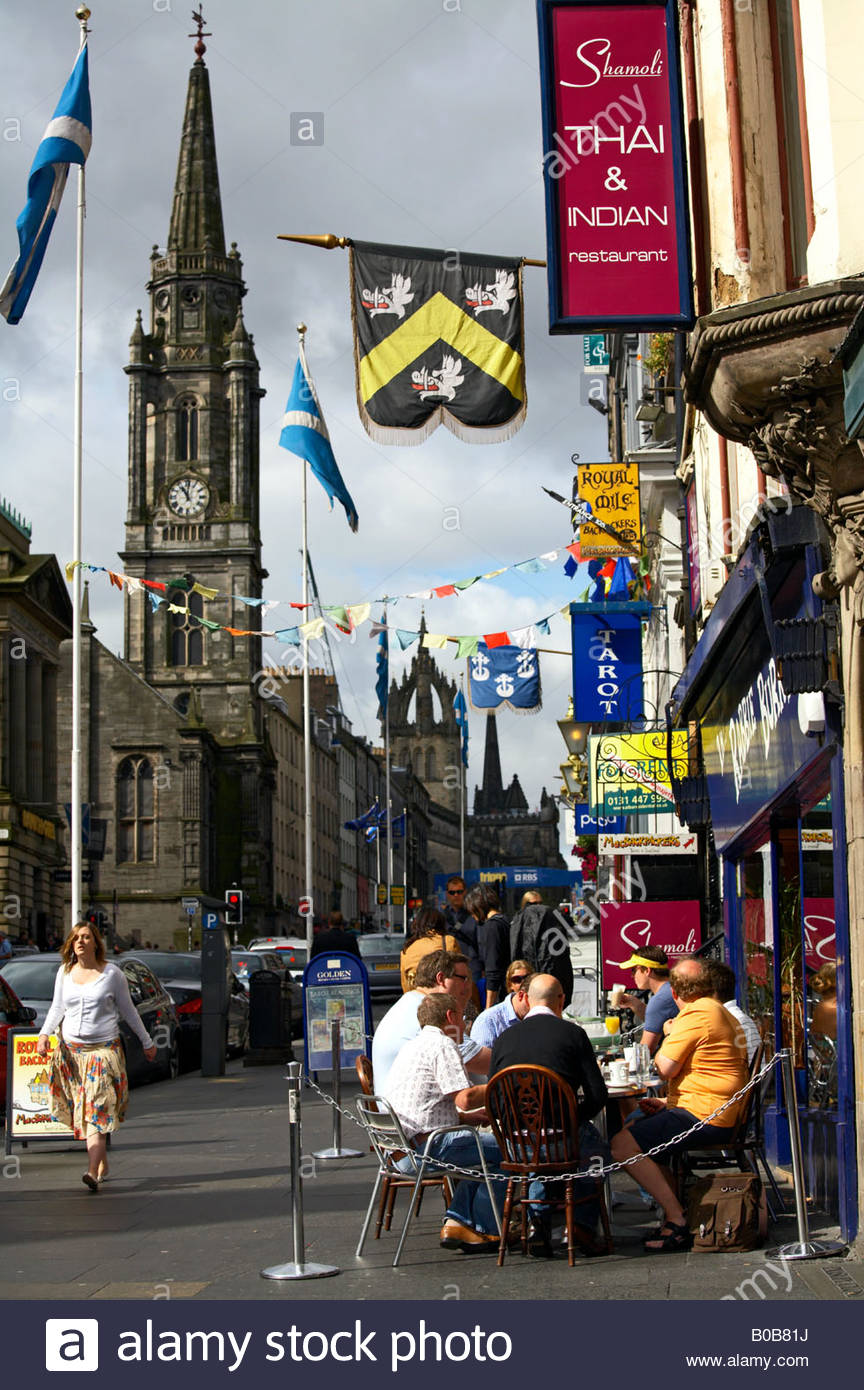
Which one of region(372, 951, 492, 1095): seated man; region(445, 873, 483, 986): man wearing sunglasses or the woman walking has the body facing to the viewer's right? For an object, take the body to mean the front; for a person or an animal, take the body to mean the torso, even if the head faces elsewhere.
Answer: the seated man

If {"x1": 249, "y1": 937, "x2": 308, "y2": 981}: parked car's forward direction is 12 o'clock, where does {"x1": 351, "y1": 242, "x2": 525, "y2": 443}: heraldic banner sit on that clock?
The heraldic banner is roughly at 6 o'clock from the parked car.

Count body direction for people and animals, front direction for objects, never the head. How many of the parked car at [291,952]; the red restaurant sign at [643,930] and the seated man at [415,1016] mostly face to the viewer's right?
1

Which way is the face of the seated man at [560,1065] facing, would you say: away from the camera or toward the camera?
away from the camera

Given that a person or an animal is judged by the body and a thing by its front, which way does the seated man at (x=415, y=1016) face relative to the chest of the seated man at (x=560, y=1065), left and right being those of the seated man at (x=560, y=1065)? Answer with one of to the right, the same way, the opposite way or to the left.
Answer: to the right

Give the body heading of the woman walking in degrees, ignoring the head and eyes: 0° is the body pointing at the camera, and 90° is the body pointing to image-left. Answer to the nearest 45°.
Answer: approximately 0°

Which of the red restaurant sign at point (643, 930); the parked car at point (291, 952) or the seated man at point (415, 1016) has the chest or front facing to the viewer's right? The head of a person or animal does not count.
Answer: the seated man

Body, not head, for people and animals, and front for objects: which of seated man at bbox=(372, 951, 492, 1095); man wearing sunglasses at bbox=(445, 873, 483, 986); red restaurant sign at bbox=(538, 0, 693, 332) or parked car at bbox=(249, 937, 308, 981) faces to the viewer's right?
the seated man

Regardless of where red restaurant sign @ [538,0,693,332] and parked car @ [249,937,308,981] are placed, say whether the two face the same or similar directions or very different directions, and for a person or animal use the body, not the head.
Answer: very different directions

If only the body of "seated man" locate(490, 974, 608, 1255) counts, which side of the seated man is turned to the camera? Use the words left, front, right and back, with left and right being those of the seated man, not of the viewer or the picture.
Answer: back

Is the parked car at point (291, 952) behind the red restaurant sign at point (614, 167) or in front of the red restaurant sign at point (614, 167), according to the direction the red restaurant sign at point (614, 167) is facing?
behind

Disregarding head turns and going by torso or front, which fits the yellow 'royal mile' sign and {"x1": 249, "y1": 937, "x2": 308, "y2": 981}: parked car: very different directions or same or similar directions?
very different directions

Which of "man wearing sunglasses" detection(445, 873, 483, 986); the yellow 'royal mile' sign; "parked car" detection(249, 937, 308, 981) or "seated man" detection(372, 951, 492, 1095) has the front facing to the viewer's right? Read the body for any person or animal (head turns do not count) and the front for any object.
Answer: the seated man
